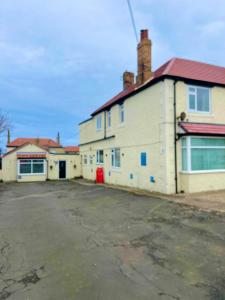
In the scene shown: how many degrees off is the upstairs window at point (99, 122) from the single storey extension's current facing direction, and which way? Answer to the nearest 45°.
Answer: approximately 45° to its left

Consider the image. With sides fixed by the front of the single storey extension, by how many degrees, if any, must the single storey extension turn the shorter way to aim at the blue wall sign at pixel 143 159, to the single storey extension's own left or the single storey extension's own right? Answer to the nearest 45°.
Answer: approximately 45° to the single storey extension's own left

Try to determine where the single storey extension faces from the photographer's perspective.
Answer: facing the viewer

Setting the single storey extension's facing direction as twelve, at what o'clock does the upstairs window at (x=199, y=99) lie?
The upstairs window is roughly at 11 o'clock from the single storey extension.

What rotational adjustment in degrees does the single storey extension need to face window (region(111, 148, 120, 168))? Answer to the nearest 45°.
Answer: approximately 45° to its left

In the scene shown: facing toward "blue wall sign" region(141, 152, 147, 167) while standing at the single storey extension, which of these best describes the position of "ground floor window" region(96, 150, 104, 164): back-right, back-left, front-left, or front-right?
front-left

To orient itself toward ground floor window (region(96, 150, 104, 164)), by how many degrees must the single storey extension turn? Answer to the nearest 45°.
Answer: approximately 45° to its left
